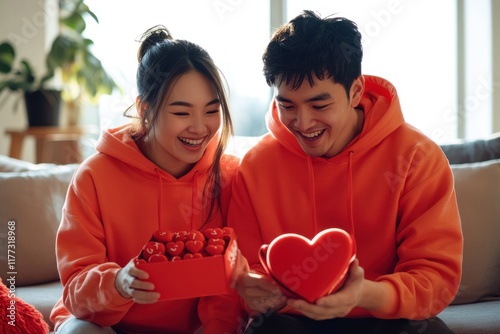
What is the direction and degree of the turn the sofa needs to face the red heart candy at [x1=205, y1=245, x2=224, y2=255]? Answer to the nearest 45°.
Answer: approximately 45° to its right

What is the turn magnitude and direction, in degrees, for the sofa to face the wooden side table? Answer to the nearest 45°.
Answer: approximately 135° to its right

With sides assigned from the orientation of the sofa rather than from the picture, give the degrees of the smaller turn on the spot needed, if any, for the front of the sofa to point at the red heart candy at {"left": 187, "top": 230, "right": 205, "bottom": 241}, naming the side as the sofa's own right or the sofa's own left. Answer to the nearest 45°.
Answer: approximately 45° to the sofa's own right

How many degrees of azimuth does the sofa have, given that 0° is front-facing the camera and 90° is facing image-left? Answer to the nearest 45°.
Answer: approximately 0°
